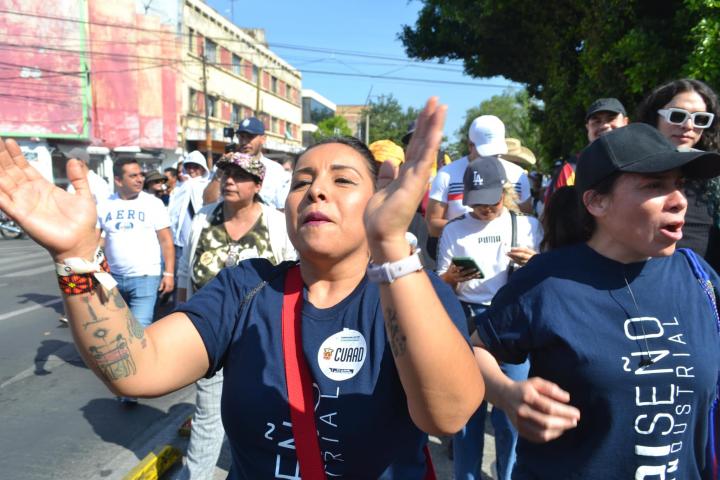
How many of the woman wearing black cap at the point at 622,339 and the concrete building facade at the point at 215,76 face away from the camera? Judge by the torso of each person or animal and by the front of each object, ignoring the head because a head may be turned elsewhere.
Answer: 0

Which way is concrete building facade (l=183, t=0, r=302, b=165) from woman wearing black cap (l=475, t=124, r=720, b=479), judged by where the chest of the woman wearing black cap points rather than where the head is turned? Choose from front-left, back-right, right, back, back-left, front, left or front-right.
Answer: back

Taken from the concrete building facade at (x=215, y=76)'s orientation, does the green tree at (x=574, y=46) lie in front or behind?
in front

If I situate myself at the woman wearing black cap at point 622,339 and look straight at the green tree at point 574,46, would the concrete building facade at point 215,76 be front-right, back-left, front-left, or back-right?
front-left

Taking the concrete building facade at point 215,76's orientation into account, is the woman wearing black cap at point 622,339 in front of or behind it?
in front

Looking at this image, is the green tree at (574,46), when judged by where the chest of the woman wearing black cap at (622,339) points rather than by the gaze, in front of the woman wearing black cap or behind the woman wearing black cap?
behind

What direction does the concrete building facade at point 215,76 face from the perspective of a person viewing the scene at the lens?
facing the viewer and to the right of the viewer
